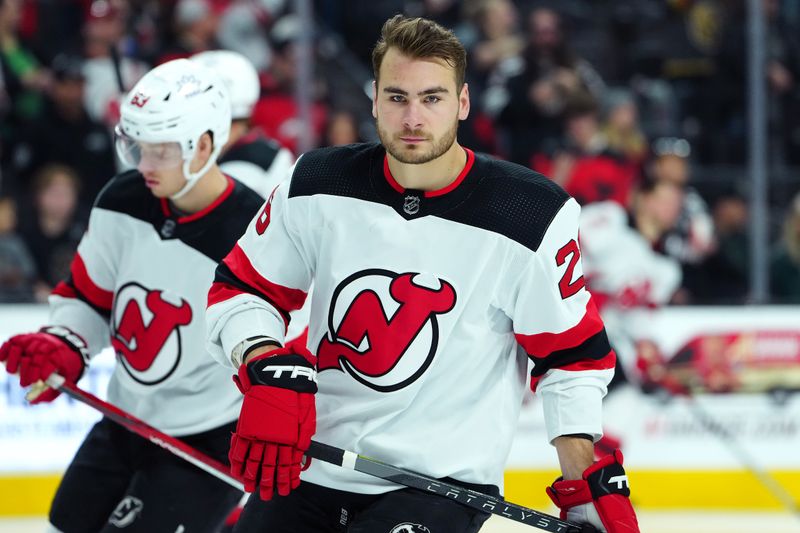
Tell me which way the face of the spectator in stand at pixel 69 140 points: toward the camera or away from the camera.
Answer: toward the camera

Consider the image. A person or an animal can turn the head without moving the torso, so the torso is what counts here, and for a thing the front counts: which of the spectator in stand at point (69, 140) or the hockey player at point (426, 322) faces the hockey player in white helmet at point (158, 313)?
the spectator in stand

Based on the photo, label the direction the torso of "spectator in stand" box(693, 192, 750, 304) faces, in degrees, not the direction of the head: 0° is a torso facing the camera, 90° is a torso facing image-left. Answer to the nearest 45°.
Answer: approximately 0°

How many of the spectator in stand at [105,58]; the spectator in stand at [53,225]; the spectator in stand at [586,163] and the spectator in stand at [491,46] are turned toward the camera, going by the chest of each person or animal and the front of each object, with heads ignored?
4

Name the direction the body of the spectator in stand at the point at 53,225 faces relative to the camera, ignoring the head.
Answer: toward the camera

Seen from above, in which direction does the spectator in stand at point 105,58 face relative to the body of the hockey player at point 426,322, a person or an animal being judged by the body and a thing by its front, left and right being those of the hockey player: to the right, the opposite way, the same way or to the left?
the same way

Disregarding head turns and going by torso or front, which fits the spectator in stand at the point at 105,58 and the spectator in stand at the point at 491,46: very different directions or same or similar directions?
same or similar directions

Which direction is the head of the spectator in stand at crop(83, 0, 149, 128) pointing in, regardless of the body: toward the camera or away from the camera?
toward the camera

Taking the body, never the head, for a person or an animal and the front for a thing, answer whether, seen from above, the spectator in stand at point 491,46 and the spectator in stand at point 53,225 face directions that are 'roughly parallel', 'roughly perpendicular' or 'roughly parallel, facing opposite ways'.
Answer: roughly parallel

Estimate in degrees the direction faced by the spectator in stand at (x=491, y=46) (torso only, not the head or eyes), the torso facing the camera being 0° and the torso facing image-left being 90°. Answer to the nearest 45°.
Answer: approximately 0°

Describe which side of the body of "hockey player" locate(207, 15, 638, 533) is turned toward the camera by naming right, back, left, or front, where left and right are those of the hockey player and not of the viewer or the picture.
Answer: front

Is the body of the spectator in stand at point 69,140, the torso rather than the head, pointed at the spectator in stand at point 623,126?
no

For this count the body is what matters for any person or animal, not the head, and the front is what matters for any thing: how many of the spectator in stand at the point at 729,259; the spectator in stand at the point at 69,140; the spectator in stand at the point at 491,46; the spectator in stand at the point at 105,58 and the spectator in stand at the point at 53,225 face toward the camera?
5

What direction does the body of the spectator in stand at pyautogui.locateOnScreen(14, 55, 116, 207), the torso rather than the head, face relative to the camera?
toward the camera
